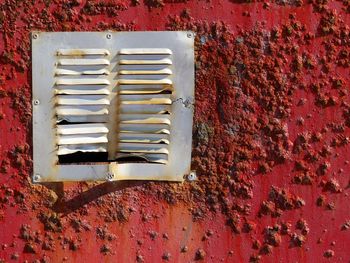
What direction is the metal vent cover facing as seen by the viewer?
toward the camera
